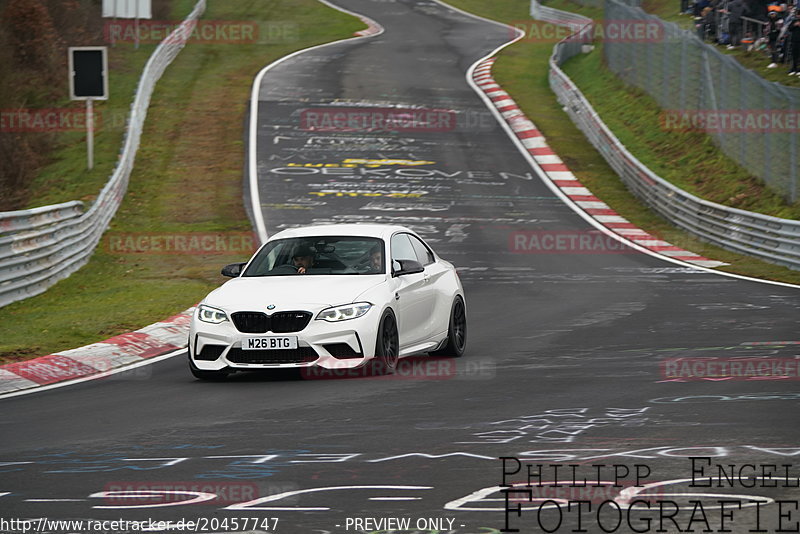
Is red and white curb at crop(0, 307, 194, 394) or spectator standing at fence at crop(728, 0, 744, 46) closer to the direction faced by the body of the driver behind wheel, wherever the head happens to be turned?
the red and white curb

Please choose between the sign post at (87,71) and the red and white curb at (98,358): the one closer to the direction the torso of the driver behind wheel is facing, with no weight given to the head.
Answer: the red and white curb

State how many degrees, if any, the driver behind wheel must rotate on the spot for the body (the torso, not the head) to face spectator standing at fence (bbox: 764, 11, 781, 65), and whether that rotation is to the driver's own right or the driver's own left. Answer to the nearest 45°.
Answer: approximately 180°

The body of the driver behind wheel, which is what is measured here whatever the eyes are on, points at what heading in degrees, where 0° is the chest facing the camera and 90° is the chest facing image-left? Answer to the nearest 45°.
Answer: approximately 45°

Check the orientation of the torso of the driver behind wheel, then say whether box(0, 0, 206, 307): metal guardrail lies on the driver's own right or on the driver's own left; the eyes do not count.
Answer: on the driver's own right

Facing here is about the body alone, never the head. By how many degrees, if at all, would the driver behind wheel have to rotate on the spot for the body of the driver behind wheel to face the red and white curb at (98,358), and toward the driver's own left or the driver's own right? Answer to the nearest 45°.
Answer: approximately 45° to the driver's own right

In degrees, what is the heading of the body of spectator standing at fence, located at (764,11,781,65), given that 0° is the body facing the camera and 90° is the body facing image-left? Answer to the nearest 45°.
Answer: approximately 45°

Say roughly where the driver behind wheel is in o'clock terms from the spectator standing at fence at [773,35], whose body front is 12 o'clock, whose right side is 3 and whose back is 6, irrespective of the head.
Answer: The driver behind wheel is roughly at 11 o'clock from the spectator standing at fence.
